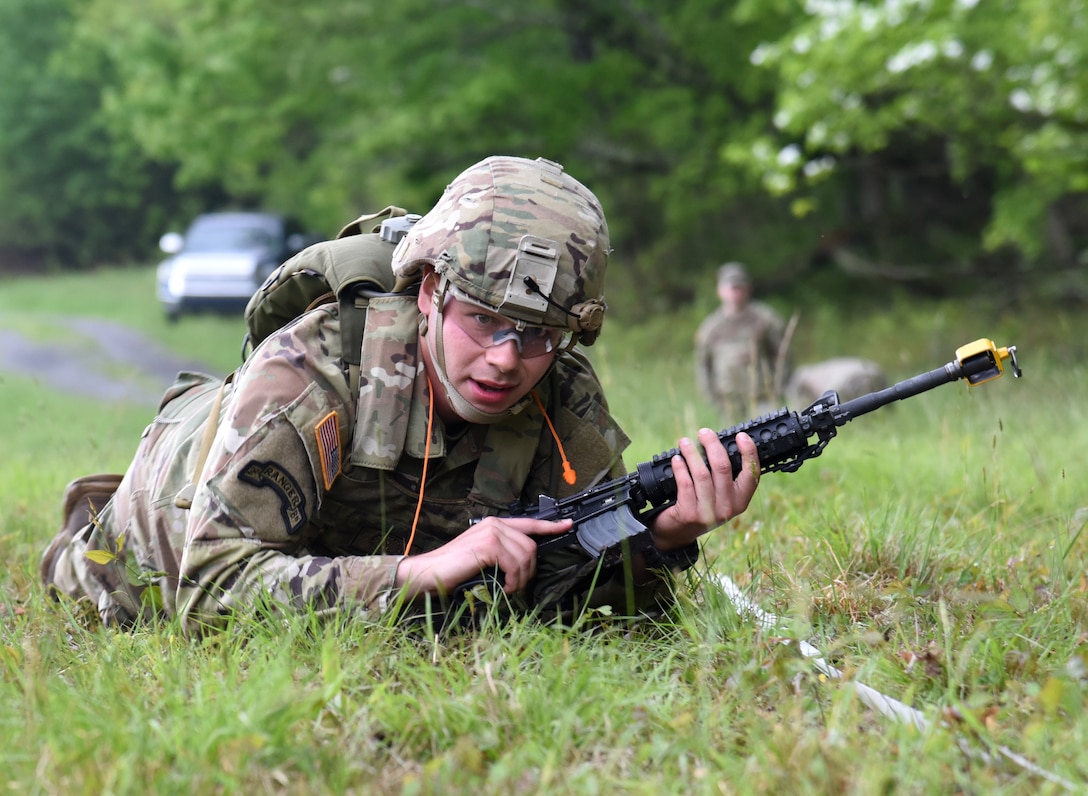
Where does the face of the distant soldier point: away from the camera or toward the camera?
toward the camera

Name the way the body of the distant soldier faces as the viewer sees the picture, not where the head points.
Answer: toward the camera

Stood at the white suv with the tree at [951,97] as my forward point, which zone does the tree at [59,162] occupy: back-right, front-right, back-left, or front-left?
back-left

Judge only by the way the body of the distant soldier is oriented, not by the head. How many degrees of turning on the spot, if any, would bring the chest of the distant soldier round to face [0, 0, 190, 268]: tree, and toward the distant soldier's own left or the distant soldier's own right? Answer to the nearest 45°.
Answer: approximately 135° to the distant soldier's own right

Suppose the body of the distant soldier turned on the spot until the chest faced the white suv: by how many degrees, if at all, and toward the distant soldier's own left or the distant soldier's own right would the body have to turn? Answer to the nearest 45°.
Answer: approximately 135° to the distant soldier's own right
